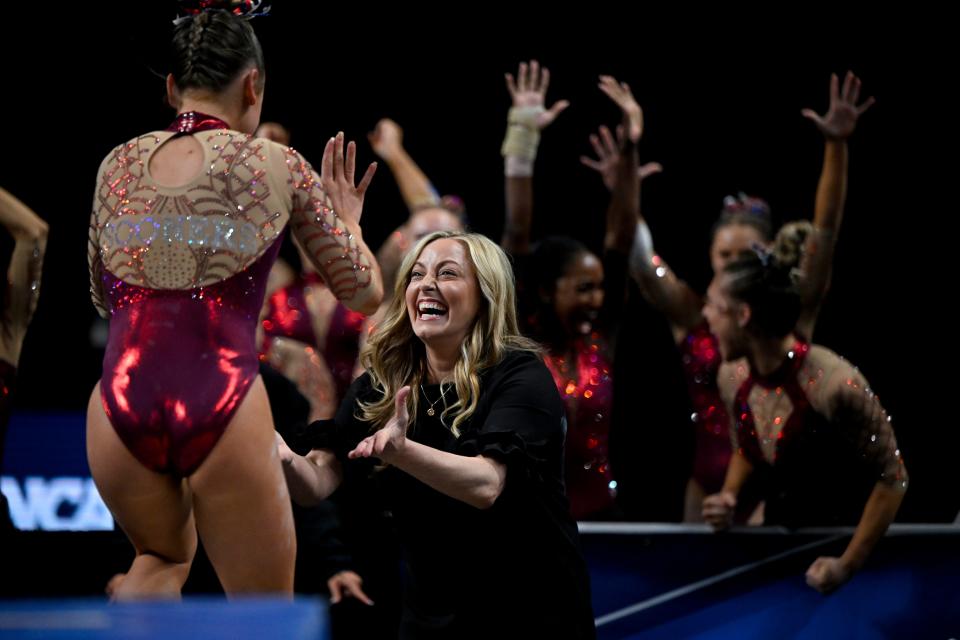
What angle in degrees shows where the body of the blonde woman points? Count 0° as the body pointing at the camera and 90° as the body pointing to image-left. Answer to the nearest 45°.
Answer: approximately 45°

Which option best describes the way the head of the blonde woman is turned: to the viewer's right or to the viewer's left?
to the viewer's left
